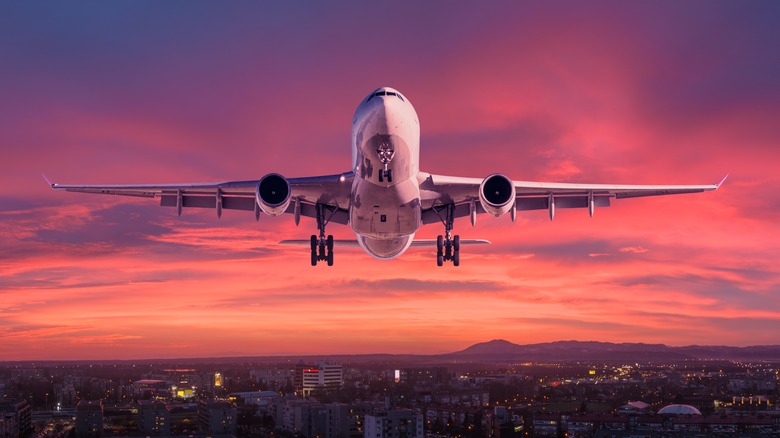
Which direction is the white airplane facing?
toward the camera
